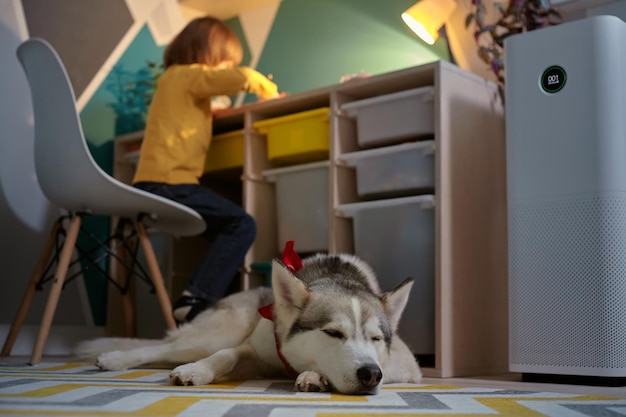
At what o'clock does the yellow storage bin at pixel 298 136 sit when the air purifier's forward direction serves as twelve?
The yellow storage bin is roughly at 4 o'clock from the air purifier.

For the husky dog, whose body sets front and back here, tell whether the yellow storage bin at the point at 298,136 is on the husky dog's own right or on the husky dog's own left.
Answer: on the husky dog's own left

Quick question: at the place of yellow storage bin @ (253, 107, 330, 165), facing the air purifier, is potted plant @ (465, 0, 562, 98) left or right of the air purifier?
left

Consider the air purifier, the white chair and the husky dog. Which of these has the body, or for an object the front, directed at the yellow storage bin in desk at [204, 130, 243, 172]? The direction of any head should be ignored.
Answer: the white chair

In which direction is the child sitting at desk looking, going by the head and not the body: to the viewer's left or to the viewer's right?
to the viewer's right

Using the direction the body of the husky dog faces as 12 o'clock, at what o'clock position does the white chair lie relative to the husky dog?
The white chair is roughly at 6 o'clock from the husky dog.

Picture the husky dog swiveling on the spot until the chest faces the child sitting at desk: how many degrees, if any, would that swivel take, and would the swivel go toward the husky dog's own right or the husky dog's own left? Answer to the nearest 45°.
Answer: approximately 135° to the husky dog's own left

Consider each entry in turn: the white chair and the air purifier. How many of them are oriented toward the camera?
1
